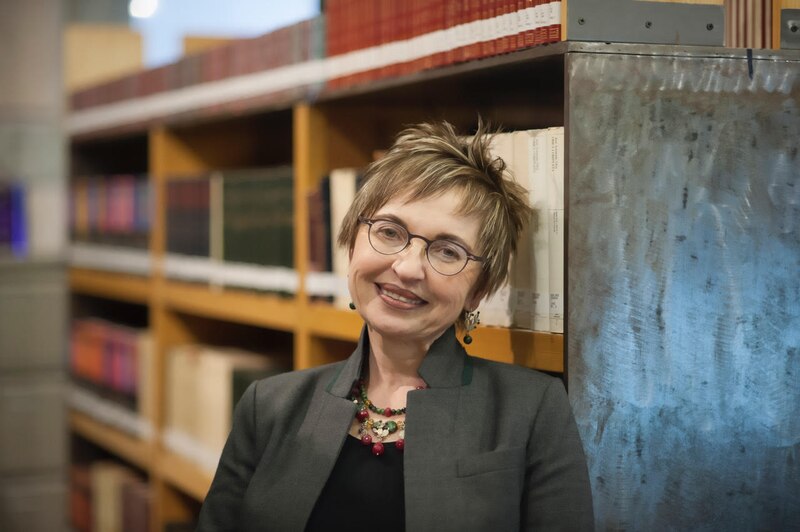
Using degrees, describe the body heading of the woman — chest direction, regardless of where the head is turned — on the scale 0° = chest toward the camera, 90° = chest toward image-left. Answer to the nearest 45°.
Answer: approximately 0°

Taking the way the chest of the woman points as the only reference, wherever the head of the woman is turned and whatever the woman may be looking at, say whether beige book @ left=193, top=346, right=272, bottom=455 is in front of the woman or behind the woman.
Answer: behind

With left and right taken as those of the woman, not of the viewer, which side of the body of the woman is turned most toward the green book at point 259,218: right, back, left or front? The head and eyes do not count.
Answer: back

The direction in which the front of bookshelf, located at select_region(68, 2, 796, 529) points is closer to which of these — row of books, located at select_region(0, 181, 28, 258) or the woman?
the woman

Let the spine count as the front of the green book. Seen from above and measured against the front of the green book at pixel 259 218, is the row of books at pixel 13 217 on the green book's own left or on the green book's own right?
on the green book's own right

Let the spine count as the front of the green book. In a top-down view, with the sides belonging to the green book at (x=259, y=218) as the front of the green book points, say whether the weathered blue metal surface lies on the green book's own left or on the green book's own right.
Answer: on the green book's own left

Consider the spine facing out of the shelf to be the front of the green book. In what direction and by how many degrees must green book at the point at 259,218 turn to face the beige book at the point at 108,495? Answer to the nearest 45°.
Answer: approximately 90° to its right

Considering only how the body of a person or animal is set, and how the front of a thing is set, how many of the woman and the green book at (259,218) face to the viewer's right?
0

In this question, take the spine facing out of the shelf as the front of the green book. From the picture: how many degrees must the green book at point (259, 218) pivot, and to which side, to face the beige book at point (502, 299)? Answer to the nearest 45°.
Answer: approximately 90° to its left

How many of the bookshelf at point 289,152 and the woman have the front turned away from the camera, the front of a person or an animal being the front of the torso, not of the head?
0
